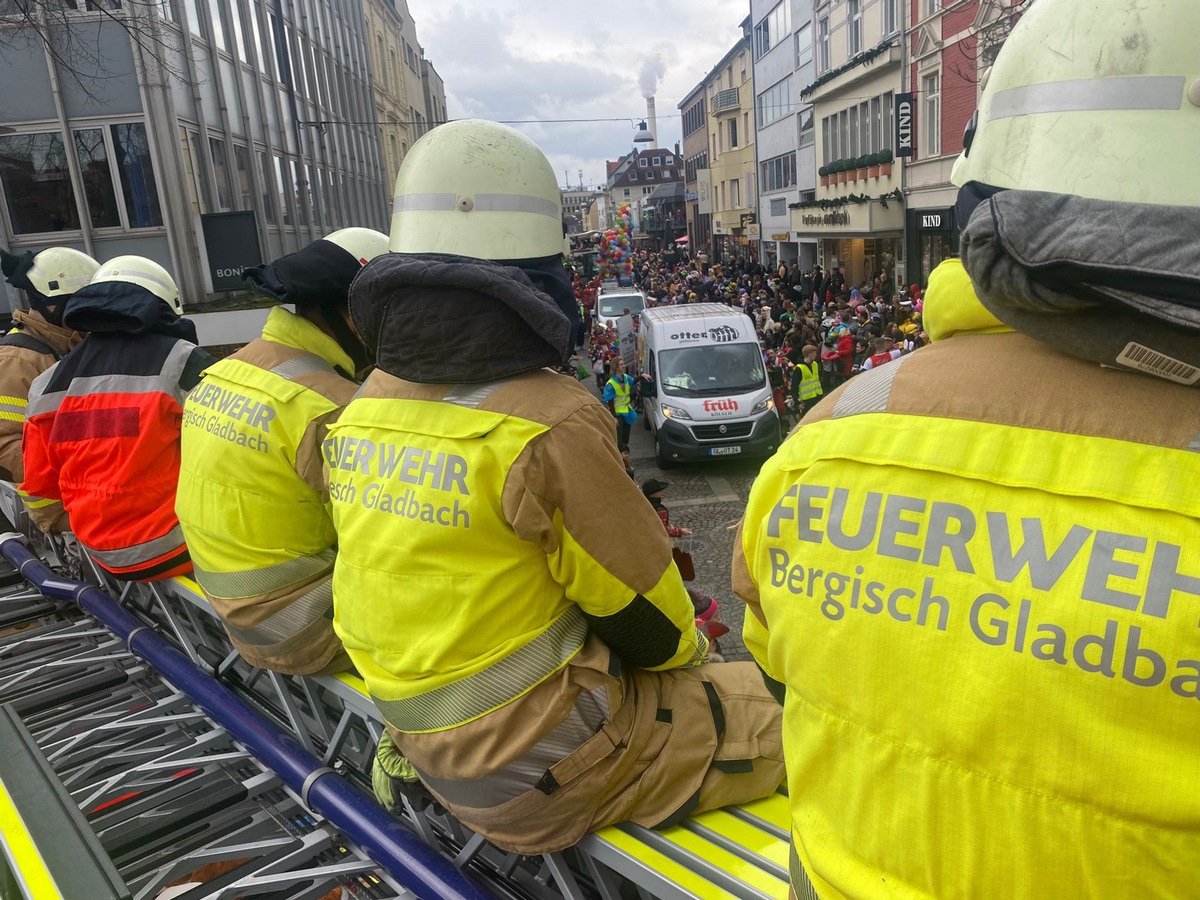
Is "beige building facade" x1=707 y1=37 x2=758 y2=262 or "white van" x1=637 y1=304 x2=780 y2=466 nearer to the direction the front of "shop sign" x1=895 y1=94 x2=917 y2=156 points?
the white van

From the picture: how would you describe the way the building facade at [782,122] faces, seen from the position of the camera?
facing the viewer and to the left of the viewer

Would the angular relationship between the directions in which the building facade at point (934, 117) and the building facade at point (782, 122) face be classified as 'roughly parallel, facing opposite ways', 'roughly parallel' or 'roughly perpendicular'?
roughly parallel

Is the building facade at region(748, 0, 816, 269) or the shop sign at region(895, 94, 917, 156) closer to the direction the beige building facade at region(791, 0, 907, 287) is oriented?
the shop sign

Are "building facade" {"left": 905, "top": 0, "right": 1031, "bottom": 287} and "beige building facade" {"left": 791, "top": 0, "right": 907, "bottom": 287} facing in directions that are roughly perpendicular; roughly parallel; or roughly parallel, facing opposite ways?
roughly parallel

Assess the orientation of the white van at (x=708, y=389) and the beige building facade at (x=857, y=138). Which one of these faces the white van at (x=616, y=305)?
the beige building facade

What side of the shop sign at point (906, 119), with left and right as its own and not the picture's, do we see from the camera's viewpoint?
front

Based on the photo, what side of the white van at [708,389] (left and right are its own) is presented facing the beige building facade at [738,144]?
back

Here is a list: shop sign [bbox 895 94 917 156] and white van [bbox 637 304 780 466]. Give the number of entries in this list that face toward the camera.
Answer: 2

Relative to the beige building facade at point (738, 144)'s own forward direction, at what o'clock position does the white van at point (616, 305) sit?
The white van is roughly at 11 o'clock from the beige building facade.

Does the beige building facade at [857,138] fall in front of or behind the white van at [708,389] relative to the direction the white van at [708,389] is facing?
behind

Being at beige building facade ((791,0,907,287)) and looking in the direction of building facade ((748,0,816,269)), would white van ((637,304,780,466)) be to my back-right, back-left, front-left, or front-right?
back-left

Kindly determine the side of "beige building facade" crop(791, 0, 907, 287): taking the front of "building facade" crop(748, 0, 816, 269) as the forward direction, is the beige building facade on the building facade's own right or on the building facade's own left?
on the building facade's own left

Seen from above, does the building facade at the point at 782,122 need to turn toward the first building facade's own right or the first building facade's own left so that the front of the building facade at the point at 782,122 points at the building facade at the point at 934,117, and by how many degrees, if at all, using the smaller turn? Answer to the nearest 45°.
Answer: approximately 45° to the first building facade's own left
